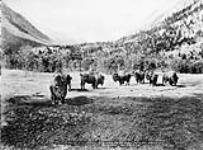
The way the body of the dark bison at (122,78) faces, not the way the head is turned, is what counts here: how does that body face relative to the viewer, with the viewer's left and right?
facing to the left of the viewer

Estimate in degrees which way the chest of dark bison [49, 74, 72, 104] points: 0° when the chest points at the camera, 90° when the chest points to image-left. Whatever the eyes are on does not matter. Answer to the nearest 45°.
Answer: approximately 45°

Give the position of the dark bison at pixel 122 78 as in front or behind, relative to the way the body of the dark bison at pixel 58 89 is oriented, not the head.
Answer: behind

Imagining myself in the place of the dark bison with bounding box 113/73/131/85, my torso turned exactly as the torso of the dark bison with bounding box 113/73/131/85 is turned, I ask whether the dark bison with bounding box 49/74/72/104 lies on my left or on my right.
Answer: on my left

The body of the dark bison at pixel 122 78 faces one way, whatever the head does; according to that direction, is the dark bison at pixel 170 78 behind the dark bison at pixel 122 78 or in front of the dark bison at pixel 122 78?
behind
